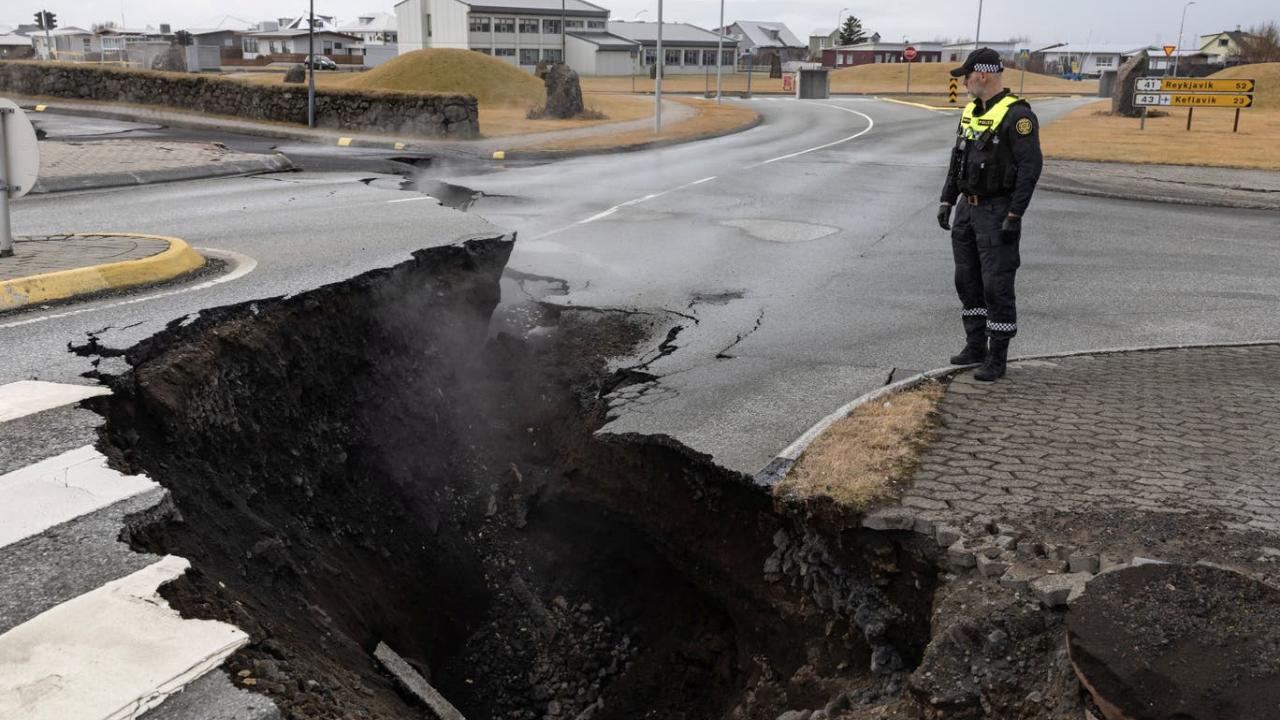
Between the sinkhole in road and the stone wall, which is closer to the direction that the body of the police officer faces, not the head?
the sinkhole in road

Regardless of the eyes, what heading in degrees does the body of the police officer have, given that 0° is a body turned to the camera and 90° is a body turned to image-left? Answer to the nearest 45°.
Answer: approximately 45°

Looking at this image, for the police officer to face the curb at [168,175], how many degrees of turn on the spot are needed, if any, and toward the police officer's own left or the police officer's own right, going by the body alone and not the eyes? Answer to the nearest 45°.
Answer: approximately 90° to the police officer's own right

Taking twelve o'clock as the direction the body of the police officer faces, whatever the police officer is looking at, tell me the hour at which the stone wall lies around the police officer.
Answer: The stone wall is roughly at 3 o'clock from the police officer.

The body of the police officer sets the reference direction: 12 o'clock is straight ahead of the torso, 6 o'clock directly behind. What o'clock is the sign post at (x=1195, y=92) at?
The sign post is roughly at 5 o'clock from the police officer.

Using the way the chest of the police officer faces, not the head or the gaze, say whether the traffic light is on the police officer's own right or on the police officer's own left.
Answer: on the police officer's own right

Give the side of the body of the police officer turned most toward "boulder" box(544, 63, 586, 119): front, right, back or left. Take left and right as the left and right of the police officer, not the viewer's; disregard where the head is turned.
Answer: right

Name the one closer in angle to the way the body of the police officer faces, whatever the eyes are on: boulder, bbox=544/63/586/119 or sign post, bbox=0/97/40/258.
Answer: the sign post

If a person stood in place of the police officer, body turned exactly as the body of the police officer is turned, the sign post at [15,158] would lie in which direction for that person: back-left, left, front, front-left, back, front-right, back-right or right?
front-right

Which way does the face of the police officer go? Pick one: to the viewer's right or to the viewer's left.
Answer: to the viewer's left
